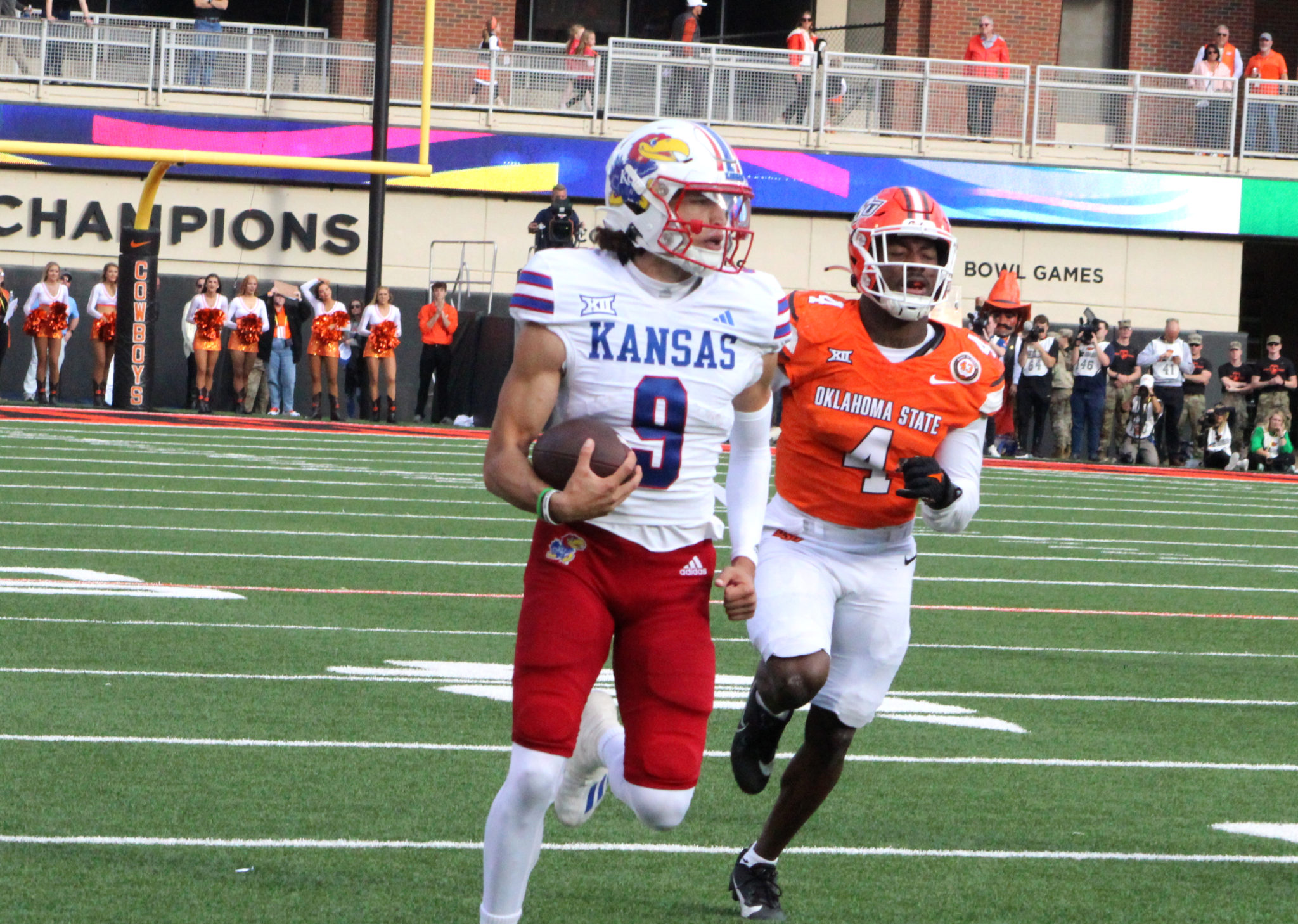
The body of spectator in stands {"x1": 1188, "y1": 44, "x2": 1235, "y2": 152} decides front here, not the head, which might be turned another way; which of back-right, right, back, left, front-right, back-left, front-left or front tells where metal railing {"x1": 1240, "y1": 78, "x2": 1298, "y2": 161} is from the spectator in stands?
left

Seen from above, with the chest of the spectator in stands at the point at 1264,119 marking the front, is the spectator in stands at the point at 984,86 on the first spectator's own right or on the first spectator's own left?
on the first spectator's own right

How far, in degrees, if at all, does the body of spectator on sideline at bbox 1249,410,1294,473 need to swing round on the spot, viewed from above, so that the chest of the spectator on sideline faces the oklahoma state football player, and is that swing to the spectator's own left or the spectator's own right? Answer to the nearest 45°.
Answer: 0° — they already face them

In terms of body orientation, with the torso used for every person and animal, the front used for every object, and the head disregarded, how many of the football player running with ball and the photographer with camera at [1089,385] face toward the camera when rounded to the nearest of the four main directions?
2

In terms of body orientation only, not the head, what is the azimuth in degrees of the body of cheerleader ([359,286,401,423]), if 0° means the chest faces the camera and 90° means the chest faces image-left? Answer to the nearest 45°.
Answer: approximately 0°

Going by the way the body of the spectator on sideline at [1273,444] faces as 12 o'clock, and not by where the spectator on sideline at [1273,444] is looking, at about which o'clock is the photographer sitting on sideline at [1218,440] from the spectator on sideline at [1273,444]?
the photographer sitting on sideline at [1218,440] is roughly at 2 o'clock from the spectator on sideline at [1273,444].
